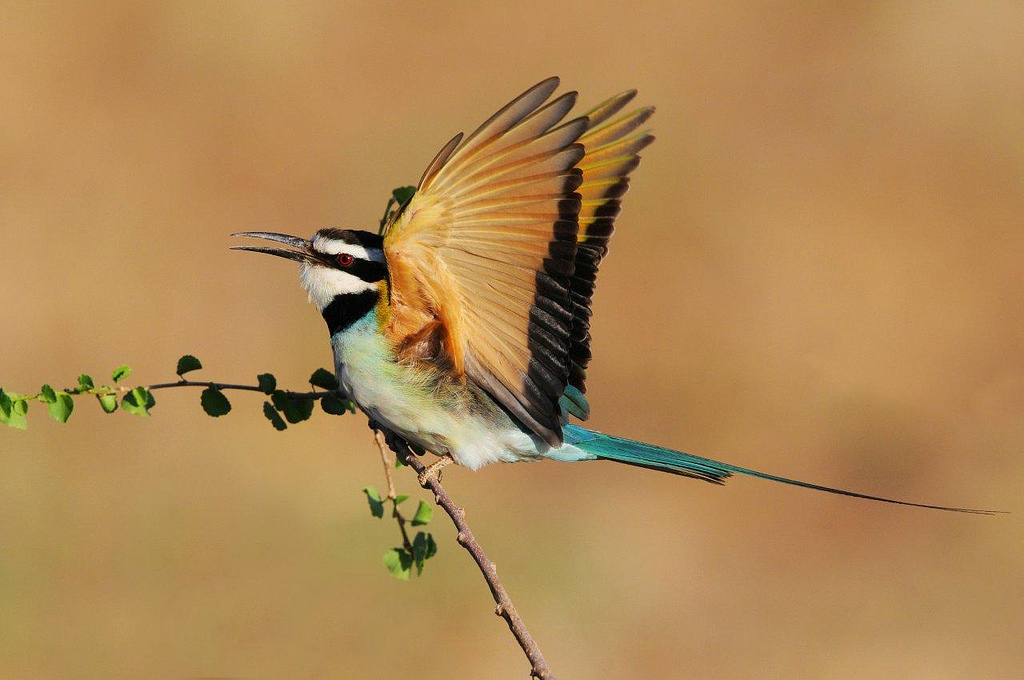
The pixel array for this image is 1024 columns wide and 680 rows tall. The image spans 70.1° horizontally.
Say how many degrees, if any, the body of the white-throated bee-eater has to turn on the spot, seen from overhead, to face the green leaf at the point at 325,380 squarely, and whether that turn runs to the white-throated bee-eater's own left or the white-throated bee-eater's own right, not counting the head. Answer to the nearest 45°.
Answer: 0° — it already faces it

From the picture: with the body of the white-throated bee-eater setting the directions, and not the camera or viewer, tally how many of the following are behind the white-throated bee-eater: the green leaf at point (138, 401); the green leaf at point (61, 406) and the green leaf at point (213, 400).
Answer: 0

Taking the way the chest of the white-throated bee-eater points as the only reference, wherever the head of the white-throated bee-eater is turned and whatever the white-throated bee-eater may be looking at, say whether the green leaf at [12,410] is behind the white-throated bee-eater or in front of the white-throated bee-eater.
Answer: in front

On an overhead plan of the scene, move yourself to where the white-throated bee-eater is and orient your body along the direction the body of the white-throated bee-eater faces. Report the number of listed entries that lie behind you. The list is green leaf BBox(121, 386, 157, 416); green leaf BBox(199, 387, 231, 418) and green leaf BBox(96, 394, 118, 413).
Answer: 0

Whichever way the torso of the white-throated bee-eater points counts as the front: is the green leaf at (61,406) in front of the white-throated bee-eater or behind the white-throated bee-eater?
in front

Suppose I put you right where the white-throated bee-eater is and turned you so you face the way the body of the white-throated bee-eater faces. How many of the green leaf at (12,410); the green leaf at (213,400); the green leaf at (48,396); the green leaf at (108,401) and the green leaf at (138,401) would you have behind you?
0

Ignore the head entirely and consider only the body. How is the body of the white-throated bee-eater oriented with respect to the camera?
to the viewer's left

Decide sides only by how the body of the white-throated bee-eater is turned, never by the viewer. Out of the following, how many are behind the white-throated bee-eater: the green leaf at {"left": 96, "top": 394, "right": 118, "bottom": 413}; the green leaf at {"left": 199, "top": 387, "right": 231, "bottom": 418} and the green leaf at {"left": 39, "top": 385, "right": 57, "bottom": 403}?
0

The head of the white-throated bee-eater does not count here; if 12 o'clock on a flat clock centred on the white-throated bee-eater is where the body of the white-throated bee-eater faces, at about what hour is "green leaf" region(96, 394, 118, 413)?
The green leaf is roughly at 11 o'clock from the white-throated bee-eater.
